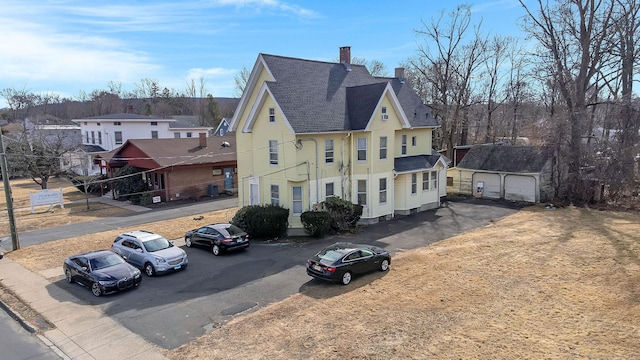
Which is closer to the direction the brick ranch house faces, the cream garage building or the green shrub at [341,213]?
the green shrub

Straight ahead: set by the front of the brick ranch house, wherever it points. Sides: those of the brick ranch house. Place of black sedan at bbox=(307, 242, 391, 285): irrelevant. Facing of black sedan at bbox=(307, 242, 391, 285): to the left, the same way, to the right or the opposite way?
the opposite way

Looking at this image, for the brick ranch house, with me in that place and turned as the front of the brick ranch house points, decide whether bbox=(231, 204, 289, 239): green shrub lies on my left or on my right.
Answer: on my left

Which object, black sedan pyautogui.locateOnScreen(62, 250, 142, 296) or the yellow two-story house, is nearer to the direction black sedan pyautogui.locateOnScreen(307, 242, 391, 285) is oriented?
the yellow two-story house

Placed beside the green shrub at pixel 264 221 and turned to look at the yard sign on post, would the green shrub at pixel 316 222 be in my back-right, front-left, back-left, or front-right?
back-right

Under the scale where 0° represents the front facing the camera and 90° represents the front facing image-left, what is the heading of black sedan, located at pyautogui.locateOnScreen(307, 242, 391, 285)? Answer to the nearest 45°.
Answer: approximately 225°

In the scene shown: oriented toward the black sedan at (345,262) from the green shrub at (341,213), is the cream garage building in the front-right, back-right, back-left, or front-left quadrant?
back-left
